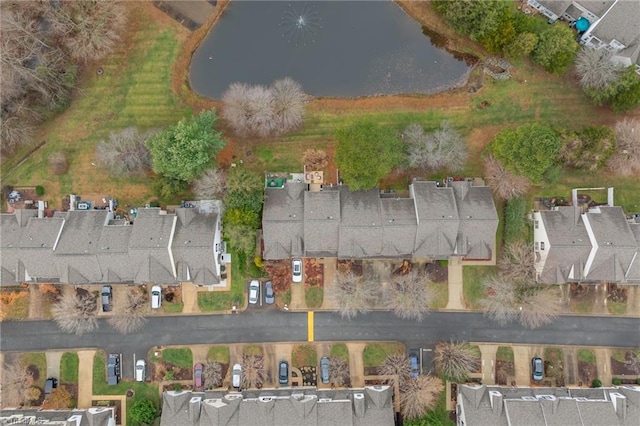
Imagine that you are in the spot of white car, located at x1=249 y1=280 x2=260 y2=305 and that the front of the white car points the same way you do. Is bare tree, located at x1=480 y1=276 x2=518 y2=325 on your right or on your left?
on your right

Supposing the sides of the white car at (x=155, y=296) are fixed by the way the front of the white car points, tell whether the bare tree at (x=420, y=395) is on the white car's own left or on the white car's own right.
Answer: on the white car's own right

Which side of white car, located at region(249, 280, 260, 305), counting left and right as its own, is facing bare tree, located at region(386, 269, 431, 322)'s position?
right

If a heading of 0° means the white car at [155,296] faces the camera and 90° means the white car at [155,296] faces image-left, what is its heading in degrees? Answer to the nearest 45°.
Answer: approximately 180°

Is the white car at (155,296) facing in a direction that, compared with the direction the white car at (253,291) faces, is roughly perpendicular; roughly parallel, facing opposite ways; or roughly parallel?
roughly parallel

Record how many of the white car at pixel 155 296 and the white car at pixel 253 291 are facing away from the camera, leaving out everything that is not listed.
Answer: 2

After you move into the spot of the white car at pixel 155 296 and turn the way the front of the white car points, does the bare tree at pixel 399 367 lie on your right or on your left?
on your right

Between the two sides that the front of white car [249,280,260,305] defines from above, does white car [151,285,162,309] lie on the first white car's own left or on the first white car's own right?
on the first white car's own left

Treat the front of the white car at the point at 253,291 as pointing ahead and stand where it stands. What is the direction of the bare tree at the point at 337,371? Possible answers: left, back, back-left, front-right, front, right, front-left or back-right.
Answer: right

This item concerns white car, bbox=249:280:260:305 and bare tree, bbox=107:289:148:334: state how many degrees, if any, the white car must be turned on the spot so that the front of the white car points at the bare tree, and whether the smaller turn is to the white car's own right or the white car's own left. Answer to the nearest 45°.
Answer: approximately 90° to the white car's own left

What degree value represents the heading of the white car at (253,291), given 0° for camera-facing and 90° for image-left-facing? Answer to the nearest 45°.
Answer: approximately 180°
